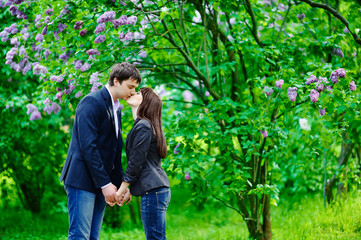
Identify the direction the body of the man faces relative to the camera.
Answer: to the viewer's right

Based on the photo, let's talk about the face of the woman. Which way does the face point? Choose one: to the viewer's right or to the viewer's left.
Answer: to the viewer's left

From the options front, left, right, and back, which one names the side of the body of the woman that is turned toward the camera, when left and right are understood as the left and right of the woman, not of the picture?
left

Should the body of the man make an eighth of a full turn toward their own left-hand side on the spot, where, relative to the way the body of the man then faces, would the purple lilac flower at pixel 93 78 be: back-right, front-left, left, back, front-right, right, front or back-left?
front-left

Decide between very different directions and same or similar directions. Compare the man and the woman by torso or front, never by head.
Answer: very different directions

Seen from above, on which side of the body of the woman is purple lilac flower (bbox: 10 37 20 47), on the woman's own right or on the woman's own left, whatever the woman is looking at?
on the woman's own right
